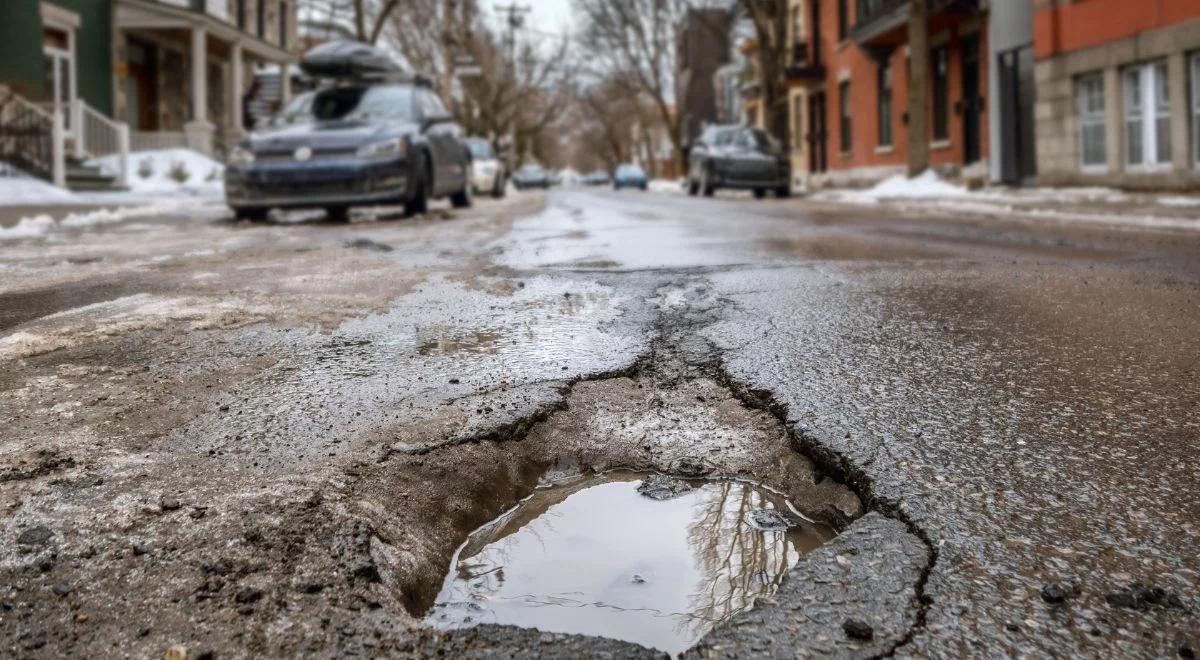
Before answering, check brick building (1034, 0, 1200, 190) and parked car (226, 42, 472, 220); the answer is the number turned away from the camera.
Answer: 0

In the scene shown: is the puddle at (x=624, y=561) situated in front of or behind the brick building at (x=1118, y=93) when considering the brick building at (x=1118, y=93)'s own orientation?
in front

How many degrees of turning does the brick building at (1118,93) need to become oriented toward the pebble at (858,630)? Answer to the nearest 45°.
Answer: approximately 45° to its left

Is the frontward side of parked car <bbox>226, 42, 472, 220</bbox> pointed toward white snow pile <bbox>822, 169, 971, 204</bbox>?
no

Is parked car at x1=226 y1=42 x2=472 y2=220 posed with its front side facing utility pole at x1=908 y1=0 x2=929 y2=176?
no

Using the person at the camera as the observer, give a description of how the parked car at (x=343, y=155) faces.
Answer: facing the viewer and to the left of the viewer

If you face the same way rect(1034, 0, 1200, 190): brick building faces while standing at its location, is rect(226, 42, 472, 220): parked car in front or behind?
in front

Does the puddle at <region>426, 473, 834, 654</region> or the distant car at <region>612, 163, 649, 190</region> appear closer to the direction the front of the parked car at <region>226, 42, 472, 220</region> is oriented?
the puddle
